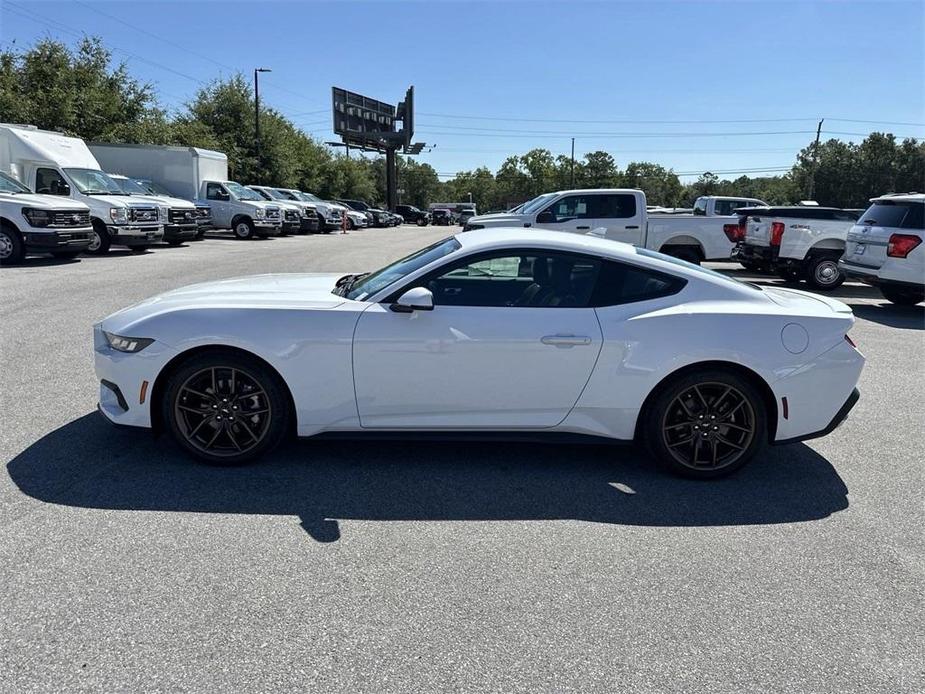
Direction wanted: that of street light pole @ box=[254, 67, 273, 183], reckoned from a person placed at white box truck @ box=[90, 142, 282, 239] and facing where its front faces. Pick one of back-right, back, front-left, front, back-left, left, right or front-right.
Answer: back-left

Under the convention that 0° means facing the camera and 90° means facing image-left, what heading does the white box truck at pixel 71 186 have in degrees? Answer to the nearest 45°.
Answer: approximately 315°

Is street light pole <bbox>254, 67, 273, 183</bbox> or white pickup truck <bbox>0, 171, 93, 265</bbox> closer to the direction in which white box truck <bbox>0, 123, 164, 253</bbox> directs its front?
the white pickup truck

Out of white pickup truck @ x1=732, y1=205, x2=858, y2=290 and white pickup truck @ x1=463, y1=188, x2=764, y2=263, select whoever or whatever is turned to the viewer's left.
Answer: white pickup truck @ x1=463, y1=188, x2=764, y2=263

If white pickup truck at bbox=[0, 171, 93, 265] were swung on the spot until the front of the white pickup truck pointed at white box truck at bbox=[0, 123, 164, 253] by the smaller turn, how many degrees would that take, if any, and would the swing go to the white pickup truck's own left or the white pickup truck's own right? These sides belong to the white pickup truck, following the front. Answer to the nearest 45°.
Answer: approximately 135° to the white pickup truck's own left

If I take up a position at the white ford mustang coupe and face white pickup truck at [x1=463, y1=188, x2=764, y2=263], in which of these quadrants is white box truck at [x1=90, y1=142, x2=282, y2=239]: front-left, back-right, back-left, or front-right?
front-left

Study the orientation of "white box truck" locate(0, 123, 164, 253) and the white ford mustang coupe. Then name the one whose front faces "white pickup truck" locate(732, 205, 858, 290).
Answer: the white box truck

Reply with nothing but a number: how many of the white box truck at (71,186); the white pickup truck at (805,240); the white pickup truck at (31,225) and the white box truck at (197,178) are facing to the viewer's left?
0

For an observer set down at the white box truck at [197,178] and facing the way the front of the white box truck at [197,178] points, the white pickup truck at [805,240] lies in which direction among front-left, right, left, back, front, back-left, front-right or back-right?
front

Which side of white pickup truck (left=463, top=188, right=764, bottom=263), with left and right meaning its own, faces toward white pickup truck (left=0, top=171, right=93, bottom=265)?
front

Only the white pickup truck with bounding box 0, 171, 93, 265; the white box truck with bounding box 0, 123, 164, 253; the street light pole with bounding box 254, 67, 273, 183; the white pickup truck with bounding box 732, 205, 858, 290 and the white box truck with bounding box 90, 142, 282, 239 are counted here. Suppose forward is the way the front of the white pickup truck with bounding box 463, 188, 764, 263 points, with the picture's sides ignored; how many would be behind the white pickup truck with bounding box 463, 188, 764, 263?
1

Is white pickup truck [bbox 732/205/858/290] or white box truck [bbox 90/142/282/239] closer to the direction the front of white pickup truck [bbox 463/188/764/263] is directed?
the white box truck

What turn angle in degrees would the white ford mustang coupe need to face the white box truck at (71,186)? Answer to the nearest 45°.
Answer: approximately 45° to its right

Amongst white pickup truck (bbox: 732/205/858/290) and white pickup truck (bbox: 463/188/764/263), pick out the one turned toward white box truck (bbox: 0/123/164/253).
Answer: white pickup truck (bbox: 463/188/764/263)

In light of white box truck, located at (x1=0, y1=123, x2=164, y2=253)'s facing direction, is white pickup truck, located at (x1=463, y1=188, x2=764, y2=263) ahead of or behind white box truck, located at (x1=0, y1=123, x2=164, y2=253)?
ahead

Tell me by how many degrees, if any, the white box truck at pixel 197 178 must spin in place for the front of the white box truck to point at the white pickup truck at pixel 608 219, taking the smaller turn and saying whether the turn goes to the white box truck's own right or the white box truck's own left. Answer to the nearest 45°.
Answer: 0° — it already faces it

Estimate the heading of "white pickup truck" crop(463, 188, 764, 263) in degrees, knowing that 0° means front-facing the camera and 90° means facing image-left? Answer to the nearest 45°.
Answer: approximately 90°

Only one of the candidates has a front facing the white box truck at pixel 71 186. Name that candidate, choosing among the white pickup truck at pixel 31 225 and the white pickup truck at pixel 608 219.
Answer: the white pickup truck at pixel 608 219

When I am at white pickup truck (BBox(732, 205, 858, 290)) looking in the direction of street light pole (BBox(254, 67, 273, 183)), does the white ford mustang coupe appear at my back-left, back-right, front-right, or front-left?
back-left

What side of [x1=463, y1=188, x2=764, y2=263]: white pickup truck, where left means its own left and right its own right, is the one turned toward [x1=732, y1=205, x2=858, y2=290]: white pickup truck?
back

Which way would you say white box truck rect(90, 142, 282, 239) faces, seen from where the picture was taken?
facing the viewer and to the right of the viewer

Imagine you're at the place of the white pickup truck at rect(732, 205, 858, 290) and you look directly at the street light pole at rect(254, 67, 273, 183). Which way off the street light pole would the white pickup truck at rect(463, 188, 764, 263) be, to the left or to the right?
left
